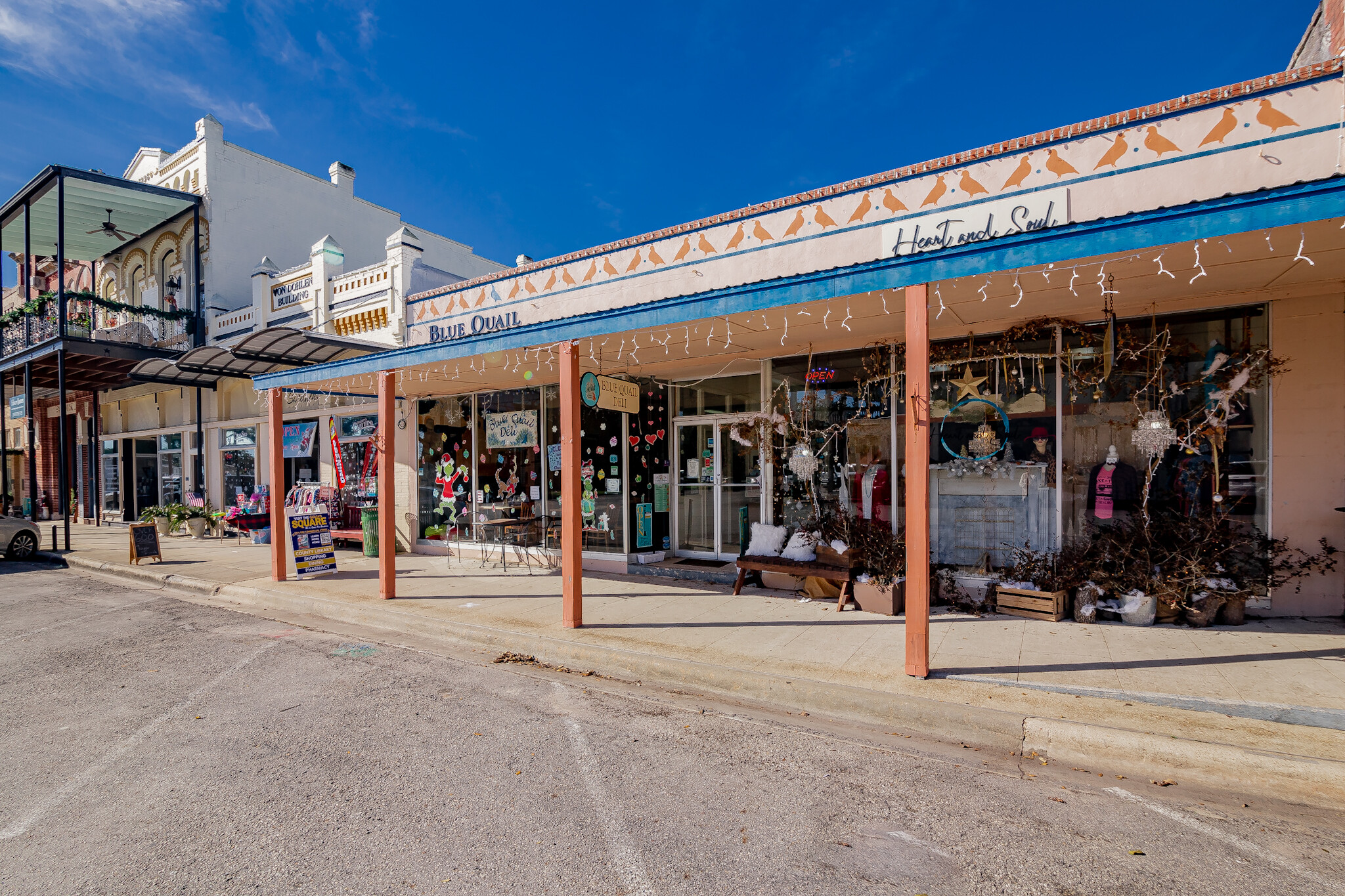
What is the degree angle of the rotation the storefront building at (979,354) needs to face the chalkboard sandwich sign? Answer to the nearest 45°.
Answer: approximately 45° to its right

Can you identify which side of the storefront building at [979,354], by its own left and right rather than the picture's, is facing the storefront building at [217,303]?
right

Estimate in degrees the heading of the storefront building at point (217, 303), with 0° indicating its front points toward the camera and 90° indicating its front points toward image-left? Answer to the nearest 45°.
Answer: approximately 45°

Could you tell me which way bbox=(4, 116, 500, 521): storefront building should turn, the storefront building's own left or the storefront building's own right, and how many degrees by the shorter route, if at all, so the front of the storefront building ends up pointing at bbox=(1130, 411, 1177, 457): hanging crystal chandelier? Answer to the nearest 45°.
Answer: approximately 90° to the storefront building's own left

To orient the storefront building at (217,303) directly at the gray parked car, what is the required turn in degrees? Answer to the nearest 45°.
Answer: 0° — it already faces it

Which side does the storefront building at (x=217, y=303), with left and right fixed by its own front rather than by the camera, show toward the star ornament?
left

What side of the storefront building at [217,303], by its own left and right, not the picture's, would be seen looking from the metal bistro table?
left
